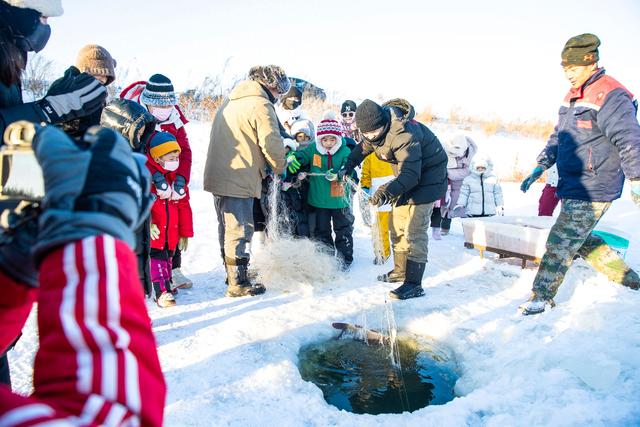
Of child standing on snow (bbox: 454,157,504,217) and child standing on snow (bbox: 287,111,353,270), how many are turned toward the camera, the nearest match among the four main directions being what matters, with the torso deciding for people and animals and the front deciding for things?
2

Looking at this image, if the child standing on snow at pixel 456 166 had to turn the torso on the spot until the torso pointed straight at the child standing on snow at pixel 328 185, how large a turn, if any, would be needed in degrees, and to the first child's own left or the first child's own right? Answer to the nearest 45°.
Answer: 0° — they already face them

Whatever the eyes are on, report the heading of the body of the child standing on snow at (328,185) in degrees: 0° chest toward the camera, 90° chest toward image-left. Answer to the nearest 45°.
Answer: approximately 0°

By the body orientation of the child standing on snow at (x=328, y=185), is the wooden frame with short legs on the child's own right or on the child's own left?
on the child's own left

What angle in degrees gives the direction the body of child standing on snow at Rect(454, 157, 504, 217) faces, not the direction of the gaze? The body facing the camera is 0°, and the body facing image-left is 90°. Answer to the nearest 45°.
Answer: approximately 0°
